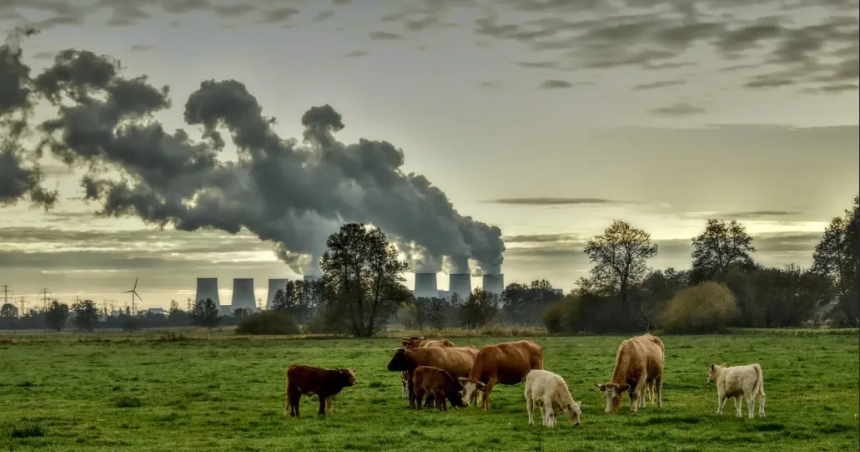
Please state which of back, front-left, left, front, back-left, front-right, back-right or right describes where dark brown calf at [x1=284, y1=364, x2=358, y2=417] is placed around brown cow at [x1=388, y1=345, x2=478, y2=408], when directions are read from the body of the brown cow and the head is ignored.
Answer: front-left

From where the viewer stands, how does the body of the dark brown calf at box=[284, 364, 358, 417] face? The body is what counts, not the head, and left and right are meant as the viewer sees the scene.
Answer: facing to the right of the viewer

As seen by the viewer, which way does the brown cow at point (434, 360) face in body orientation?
to the viewer's left

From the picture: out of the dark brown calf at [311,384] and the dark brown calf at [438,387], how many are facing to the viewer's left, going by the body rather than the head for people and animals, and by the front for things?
0

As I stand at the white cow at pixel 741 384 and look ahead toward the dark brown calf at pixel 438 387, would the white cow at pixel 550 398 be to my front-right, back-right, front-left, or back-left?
front-left

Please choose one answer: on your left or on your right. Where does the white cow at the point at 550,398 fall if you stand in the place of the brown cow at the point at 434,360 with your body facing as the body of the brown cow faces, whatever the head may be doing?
on your left

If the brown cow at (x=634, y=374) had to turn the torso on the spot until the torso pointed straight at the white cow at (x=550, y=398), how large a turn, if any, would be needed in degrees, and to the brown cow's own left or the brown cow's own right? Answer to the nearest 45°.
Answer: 0° — it already faces it

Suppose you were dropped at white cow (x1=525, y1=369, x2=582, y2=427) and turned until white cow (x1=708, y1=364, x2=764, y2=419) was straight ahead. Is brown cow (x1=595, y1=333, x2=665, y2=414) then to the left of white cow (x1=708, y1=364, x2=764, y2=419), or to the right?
left

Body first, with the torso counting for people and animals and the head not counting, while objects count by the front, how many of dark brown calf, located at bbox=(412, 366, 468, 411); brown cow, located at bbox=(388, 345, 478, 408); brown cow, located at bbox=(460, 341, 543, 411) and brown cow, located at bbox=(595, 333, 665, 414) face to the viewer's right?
1

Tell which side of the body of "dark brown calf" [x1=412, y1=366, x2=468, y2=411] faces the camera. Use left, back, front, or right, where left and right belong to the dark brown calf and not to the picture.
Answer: right

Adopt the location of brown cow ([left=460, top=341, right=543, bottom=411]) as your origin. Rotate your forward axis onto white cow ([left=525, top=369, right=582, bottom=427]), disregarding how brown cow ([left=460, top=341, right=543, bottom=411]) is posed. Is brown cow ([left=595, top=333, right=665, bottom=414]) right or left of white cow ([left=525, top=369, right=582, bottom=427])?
left

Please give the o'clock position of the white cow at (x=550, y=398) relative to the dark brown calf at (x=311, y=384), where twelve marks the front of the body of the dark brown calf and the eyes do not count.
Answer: The white cow is roughly at 1 o'clock from the dark brown calf.

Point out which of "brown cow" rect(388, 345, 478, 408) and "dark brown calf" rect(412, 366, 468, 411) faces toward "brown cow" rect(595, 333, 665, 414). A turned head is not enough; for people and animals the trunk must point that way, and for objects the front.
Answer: the dark brown calf

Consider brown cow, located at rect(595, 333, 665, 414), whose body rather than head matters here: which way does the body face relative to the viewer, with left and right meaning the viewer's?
facing the viewer and to the left of the viewer

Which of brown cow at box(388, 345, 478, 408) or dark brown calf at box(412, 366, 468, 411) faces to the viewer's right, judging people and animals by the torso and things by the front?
the dark brown calf

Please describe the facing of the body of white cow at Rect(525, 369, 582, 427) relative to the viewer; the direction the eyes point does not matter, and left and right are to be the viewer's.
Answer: facing the viewer and to the right of the viewer
